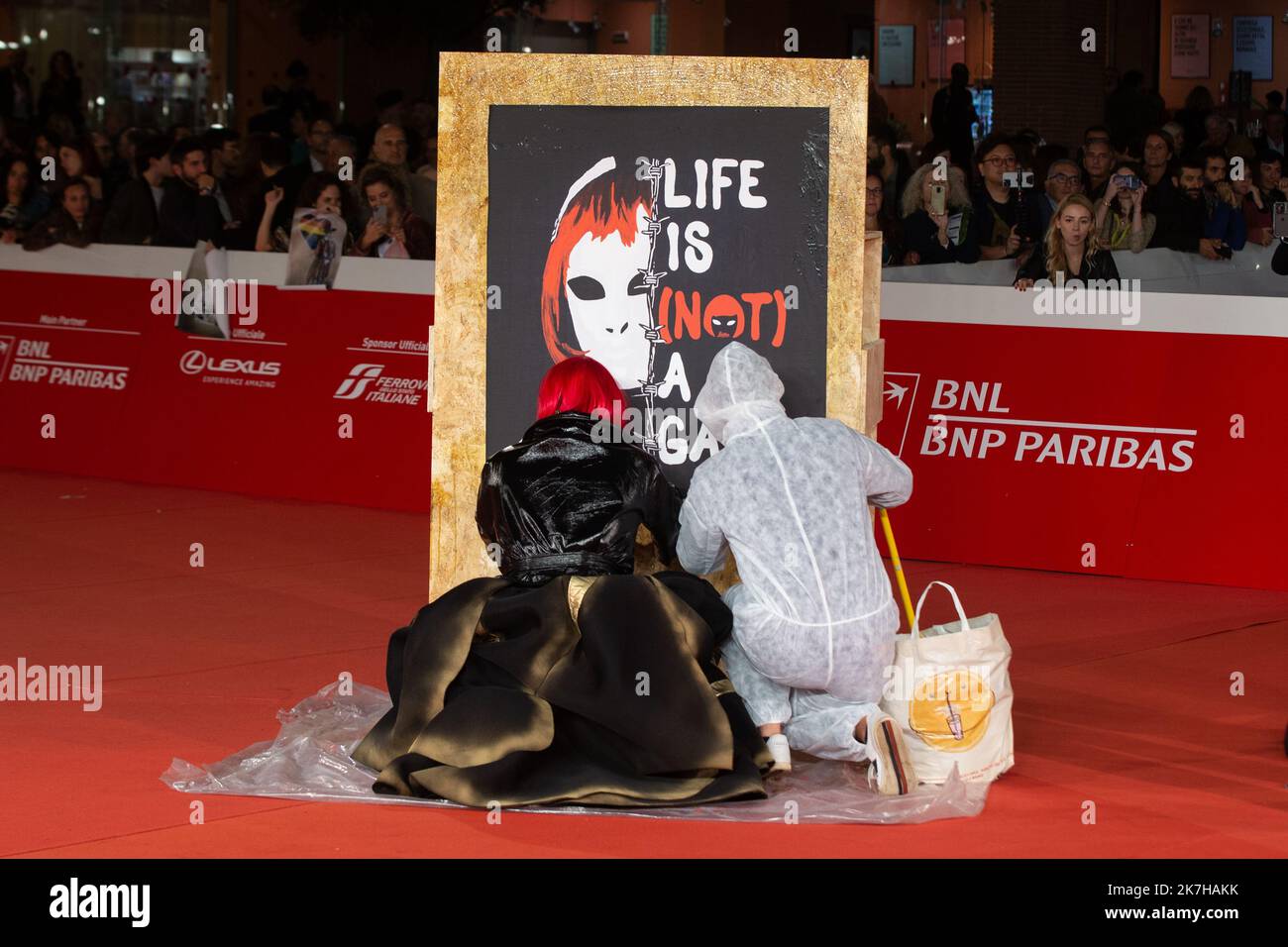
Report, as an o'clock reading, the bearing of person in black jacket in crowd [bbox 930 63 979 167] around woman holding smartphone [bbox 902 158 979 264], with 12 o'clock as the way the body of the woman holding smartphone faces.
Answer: The person in black jacket in crowd is roughly at 6 o'clock from the woman holding smartphone.

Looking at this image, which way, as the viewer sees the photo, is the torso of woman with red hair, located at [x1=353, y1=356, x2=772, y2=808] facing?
away from the camera

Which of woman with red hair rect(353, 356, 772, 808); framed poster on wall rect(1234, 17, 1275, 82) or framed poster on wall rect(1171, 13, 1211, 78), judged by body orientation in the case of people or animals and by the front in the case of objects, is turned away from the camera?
the woman with red hair

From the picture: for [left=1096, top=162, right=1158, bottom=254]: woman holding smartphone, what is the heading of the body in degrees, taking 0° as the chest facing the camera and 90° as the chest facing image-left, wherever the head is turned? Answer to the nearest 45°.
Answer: approximately 0°

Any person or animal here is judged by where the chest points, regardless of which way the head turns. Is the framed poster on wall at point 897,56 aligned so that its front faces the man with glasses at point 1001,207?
yes

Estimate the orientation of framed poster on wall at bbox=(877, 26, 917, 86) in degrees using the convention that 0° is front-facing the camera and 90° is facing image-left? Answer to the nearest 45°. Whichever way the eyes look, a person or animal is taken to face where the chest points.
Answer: approximately 0°

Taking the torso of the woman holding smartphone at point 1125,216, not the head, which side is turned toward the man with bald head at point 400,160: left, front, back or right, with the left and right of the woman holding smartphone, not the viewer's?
right
